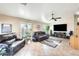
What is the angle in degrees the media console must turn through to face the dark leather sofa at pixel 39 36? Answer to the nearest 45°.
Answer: approximately 45° to its right

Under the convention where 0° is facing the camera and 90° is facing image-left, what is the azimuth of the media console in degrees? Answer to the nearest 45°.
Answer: approximately 45°

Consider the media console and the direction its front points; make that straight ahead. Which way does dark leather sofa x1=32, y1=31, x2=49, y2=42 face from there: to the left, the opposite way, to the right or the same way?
to the left

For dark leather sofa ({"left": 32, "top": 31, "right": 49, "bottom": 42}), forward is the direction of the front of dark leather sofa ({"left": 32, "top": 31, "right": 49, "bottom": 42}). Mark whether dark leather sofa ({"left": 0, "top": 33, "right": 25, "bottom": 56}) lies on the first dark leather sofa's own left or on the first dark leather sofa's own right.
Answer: on the first dark leather sofa's own right

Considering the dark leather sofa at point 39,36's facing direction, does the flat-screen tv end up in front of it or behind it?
in front

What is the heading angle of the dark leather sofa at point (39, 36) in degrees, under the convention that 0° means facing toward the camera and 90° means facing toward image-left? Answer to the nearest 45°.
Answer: approximately 315°

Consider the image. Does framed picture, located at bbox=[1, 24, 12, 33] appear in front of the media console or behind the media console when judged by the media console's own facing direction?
in front

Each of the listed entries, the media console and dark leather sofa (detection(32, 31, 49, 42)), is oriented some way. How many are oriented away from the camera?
0

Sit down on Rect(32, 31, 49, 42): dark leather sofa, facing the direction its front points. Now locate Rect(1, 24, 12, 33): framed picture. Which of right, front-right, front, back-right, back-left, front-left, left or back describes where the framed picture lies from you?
back-right

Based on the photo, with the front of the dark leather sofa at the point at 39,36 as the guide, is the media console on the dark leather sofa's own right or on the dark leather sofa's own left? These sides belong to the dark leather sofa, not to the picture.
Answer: on the dark leather sofa's own left
